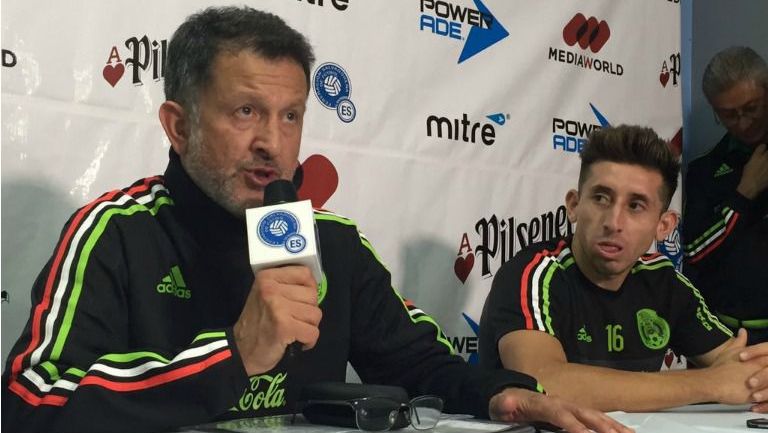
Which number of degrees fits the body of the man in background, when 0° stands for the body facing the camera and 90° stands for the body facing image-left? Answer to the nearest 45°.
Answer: approximately 315°

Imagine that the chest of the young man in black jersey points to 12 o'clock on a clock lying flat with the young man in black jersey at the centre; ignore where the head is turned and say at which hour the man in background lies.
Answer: The man in background is roughly at 8 o'clock from the young man in black jersey.

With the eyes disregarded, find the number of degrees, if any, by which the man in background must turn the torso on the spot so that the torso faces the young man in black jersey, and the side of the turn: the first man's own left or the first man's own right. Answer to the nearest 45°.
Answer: approximately 45° to the first man's own right

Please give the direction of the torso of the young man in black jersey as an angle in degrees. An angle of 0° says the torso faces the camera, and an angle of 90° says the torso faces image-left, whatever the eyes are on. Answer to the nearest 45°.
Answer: approximately 315°
